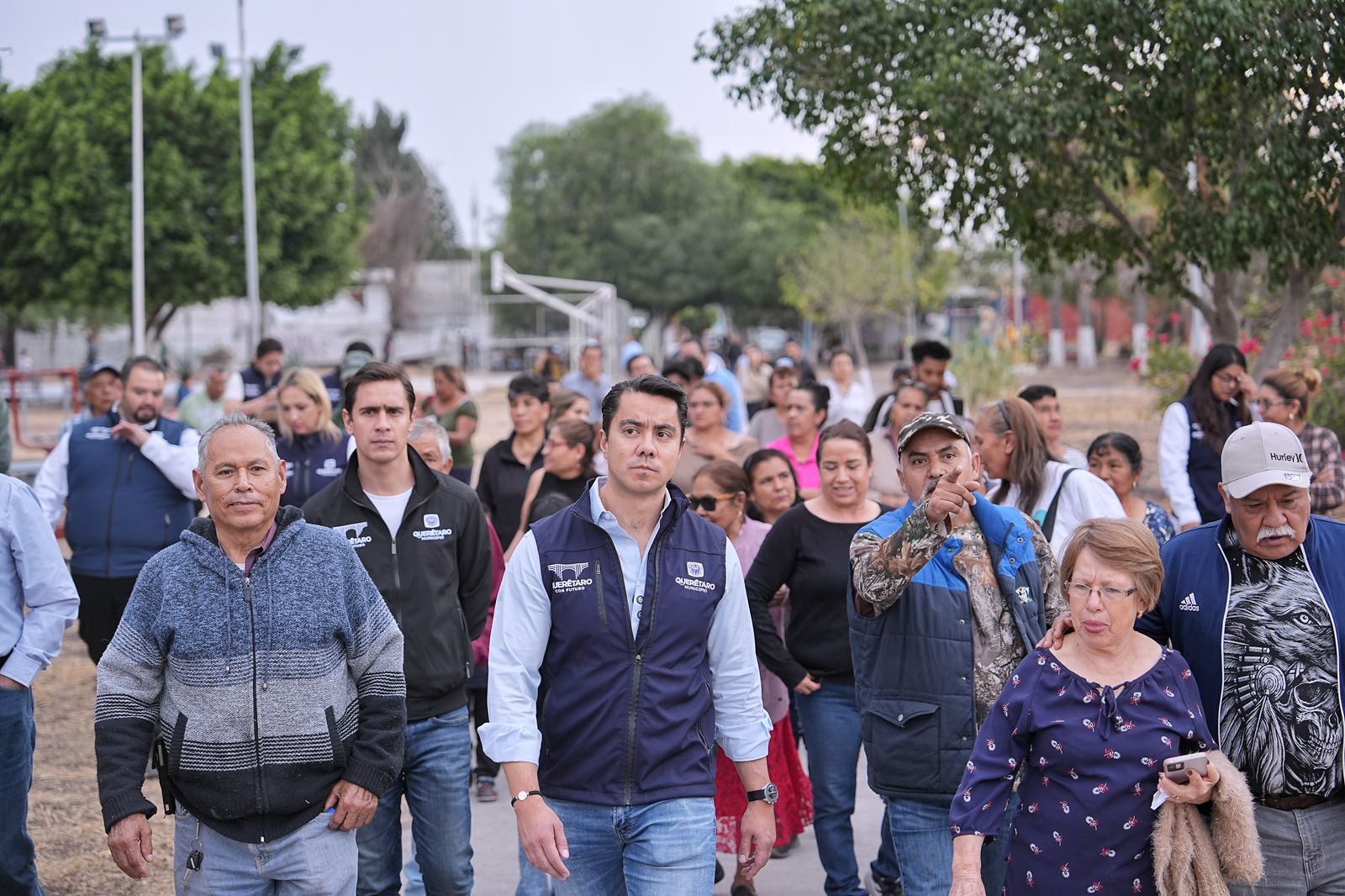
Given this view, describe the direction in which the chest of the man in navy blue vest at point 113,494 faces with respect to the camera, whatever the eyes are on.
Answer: toward the camera

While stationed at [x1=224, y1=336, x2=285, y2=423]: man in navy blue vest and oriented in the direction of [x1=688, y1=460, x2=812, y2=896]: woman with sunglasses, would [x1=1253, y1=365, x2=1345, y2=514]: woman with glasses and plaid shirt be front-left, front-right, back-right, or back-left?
front-left

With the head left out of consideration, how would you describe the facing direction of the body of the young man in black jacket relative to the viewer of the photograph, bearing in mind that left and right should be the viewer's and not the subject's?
facing the viewer

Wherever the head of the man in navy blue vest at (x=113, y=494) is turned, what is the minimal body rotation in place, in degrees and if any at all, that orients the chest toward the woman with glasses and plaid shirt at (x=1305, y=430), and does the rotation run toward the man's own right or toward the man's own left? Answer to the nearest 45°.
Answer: approximately 90° to the man's own left

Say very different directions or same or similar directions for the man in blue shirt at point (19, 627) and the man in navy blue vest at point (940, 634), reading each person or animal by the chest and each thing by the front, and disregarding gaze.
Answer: same or similar directions

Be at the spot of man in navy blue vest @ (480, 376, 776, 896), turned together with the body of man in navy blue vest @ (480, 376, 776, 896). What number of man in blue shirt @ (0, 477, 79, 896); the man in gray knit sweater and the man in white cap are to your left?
1

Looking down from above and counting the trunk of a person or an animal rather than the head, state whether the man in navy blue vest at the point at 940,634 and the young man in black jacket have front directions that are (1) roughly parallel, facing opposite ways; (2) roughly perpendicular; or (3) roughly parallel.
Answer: roughly parallel

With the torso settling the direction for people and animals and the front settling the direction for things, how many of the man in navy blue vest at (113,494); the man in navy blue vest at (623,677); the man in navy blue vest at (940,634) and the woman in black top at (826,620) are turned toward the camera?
4

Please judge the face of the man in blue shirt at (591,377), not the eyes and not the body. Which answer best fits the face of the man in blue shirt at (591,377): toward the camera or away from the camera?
toward the camera

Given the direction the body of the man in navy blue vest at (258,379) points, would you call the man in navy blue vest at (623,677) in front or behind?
in front

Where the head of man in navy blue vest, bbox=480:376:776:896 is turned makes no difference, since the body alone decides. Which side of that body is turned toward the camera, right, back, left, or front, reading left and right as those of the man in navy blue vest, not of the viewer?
front

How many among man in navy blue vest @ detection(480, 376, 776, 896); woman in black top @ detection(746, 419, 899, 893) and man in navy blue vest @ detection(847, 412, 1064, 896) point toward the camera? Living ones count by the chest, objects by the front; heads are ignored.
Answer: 3
